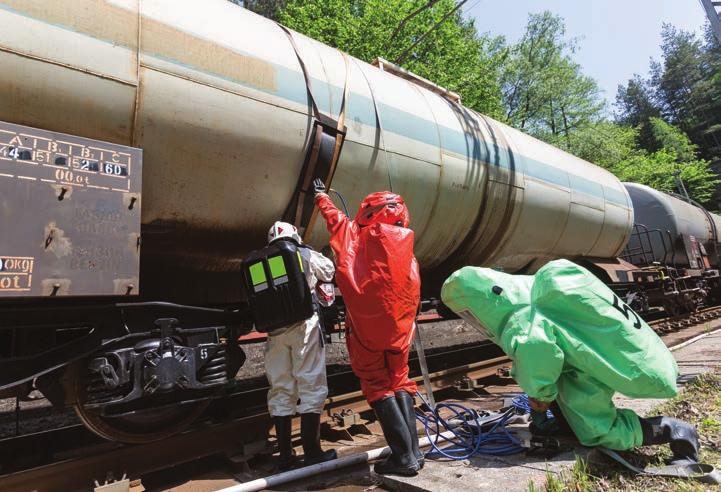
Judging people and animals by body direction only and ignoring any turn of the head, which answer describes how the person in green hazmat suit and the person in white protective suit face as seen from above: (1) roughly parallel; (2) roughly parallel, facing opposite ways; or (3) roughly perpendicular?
roughly perpendicular

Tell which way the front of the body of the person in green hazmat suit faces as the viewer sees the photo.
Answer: to the viewer's left

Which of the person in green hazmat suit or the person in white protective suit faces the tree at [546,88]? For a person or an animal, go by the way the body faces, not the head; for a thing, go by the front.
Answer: the person in white protective suit

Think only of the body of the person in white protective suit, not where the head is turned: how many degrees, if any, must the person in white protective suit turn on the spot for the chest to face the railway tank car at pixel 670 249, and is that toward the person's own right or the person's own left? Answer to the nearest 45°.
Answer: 0° — they already face it

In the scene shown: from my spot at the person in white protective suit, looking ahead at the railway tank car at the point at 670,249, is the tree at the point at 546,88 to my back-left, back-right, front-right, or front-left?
front-left

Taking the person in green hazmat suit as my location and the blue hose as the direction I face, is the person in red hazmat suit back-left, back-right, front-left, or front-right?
front-left

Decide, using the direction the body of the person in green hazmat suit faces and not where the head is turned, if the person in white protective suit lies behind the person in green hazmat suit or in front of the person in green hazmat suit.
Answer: in front

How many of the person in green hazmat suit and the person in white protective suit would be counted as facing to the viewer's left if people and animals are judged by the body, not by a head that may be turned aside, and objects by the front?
1

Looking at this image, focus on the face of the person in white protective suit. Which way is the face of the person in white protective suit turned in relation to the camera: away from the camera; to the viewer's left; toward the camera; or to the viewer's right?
away from the camera

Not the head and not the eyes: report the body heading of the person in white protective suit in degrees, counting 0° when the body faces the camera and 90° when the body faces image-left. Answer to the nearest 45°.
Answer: approximately 225°

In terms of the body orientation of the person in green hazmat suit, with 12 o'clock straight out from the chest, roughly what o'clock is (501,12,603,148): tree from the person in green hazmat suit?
The tree is roughly at 3 o'clock from the person in green hazmat suit.

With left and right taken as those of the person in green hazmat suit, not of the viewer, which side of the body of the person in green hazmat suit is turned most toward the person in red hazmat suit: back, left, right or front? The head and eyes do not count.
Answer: front

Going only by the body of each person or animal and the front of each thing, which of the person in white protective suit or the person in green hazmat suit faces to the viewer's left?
the person in green hazmat suit
